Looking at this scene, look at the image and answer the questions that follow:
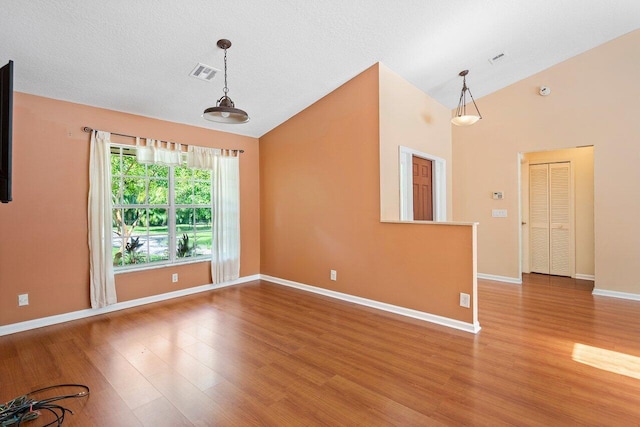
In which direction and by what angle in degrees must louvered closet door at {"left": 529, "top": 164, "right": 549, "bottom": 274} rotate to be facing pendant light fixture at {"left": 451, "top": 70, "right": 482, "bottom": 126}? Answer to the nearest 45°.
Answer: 0° — it already faces it

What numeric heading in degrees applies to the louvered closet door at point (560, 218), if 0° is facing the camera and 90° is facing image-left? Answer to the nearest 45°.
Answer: approximately 0°

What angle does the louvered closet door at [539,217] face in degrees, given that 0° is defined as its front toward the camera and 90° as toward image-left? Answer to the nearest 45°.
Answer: approximately 0°

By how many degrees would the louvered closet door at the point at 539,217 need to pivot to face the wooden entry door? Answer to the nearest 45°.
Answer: approximately 45° to its right

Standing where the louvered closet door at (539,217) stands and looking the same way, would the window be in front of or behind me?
in front

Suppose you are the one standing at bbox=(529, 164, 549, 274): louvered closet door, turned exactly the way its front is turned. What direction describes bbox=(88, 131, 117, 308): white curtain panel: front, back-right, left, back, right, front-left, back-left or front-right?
front-right

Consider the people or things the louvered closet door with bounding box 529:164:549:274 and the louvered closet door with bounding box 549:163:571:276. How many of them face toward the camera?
2

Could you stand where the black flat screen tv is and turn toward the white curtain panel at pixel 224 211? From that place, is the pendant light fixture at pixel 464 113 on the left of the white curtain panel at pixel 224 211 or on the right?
right

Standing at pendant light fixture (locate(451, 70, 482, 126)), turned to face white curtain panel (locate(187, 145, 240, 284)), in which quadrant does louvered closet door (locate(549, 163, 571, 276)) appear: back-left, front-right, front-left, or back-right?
back-right

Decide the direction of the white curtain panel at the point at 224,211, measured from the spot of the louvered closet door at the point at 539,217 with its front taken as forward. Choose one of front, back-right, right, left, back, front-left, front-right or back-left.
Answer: front-right
